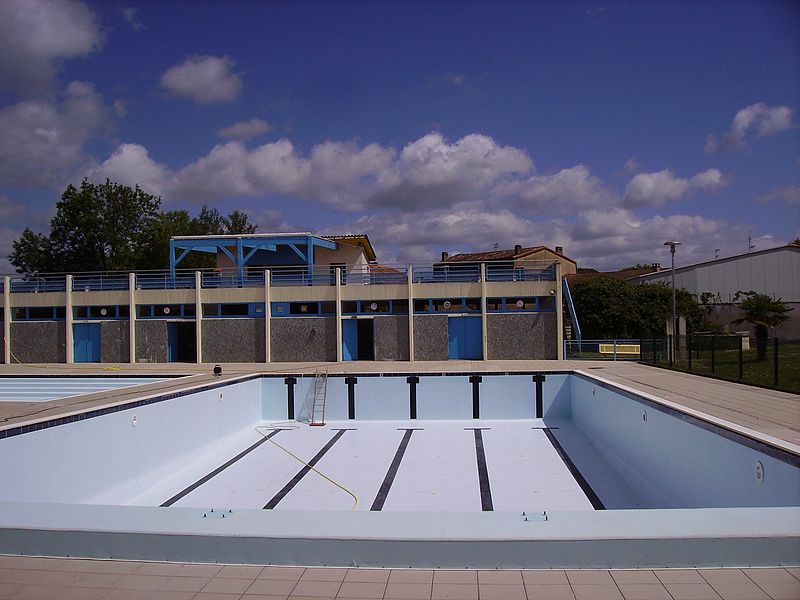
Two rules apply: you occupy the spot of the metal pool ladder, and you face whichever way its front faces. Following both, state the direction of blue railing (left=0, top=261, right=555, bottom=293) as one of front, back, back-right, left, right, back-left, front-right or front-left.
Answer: back

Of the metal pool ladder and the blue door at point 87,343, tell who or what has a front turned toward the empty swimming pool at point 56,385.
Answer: the blue door

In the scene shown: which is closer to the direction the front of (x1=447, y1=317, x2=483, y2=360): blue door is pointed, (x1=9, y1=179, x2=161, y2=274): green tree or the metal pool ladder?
the metal pool ladder

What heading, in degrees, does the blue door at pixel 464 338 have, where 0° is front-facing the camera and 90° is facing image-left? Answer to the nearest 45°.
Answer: approximately 0°

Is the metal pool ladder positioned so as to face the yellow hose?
yes

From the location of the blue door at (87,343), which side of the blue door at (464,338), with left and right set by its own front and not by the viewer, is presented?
right
